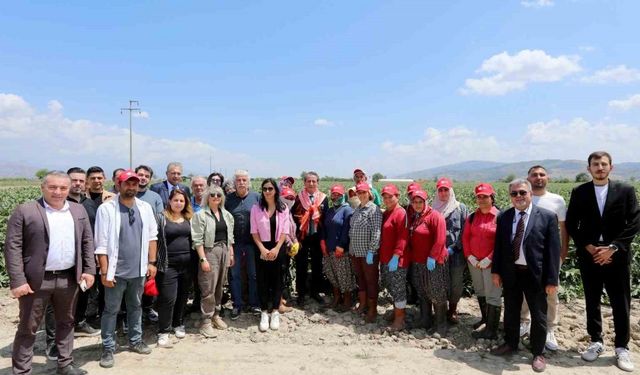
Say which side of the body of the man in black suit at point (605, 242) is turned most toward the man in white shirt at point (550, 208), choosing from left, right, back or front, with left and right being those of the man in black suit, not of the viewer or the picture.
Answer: right

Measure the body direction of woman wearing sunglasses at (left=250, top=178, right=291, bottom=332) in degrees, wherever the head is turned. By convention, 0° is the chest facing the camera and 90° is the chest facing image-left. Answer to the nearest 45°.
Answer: approximately 0°

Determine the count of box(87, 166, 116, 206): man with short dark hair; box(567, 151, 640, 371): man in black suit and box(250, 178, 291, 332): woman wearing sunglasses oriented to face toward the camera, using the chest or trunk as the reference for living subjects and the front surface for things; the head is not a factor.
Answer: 3

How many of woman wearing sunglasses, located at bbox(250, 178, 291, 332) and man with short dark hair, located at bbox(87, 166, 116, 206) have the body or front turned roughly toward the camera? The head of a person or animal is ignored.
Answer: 2
